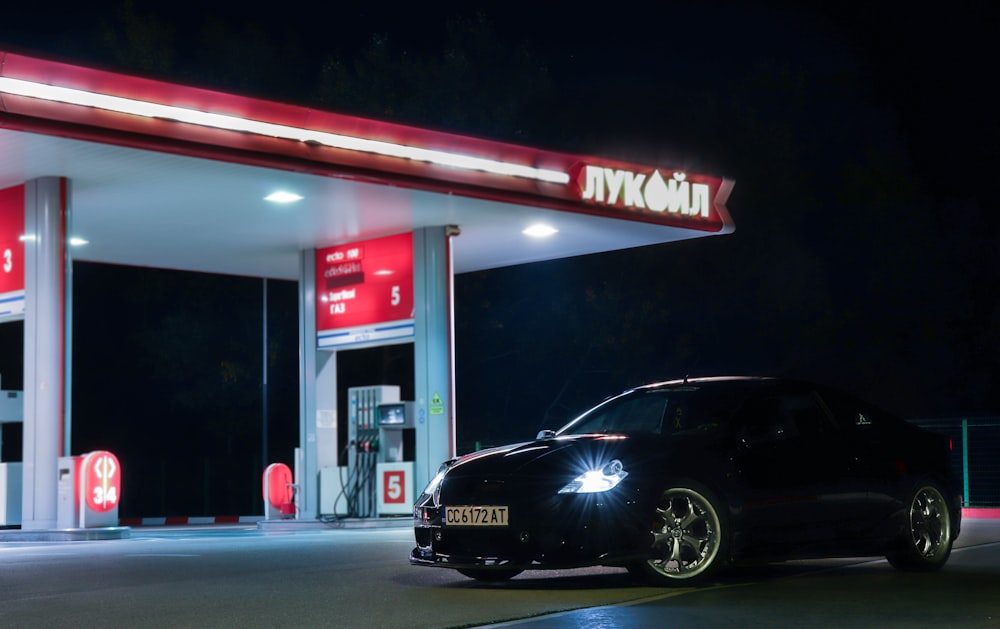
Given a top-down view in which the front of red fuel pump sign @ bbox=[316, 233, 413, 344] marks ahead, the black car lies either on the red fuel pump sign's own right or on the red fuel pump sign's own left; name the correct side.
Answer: on the red fuel pump sign's own left

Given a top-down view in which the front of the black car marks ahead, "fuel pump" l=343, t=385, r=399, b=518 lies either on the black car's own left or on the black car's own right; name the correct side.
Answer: on the black car's own right

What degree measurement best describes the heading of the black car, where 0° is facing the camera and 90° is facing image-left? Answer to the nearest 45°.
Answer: approximately 45°

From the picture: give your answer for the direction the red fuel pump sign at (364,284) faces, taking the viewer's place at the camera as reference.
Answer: facing the viewer and to the left of the viewer

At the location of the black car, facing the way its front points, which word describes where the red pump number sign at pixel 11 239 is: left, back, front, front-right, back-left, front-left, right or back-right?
right

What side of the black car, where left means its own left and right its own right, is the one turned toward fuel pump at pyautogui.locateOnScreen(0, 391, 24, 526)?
right

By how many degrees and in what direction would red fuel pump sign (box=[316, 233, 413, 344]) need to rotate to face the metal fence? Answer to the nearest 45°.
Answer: approximately 135° to its left

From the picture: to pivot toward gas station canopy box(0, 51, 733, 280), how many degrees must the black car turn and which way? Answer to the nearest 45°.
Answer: approximately 90° to its right

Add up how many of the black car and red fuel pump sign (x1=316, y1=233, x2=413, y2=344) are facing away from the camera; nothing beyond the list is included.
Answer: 0

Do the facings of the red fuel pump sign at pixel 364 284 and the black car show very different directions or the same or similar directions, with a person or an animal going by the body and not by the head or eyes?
same or similar directions
